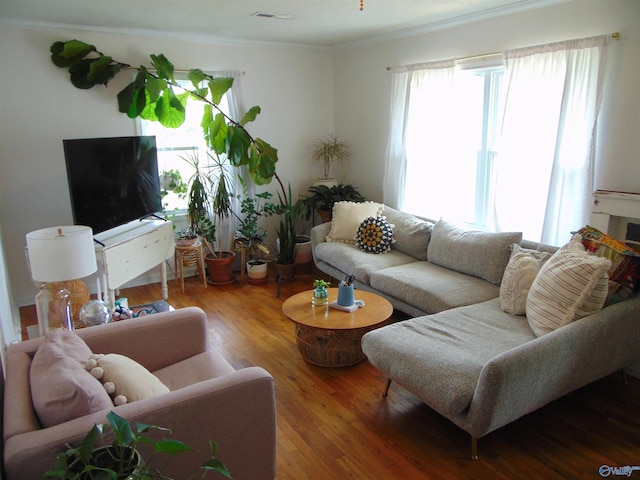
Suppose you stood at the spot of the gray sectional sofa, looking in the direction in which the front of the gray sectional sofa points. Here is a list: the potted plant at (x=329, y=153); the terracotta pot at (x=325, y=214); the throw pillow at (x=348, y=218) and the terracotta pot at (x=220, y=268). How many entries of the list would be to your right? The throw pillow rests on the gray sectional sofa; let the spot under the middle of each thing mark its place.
4

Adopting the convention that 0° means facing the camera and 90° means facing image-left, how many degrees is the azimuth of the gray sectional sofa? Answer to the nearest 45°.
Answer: approximately 45°

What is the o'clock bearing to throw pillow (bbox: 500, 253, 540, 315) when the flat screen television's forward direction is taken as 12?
The throw pillow is roughly at 12 o'clock from the flat screen television.

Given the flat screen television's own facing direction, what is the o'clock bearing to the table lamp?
The table lamp is roughly at 2 o'clock from the flat screen television.

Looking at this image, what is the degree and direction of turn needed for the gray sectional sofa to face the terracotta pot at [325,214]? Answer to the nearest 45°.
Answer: approximately 90° to its right

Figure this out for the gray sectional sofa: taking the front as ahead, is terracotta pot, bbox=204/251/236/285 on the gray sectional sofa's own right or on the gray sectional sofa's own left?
on the gray sectional sofa's own right

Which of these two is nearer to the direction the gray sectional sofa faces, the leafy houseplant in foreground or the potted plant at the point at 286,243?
the leafy houseplant in foreground

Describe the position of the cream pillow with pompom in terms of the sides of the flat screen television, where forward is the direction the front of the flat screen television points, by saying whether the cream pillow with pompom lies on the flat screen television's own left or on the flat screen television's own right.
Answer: on the flat screen television's own right

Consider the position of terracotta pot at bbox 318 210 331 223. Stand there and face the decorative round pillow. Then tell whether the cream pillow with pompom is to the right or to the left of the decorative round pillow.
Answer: right
